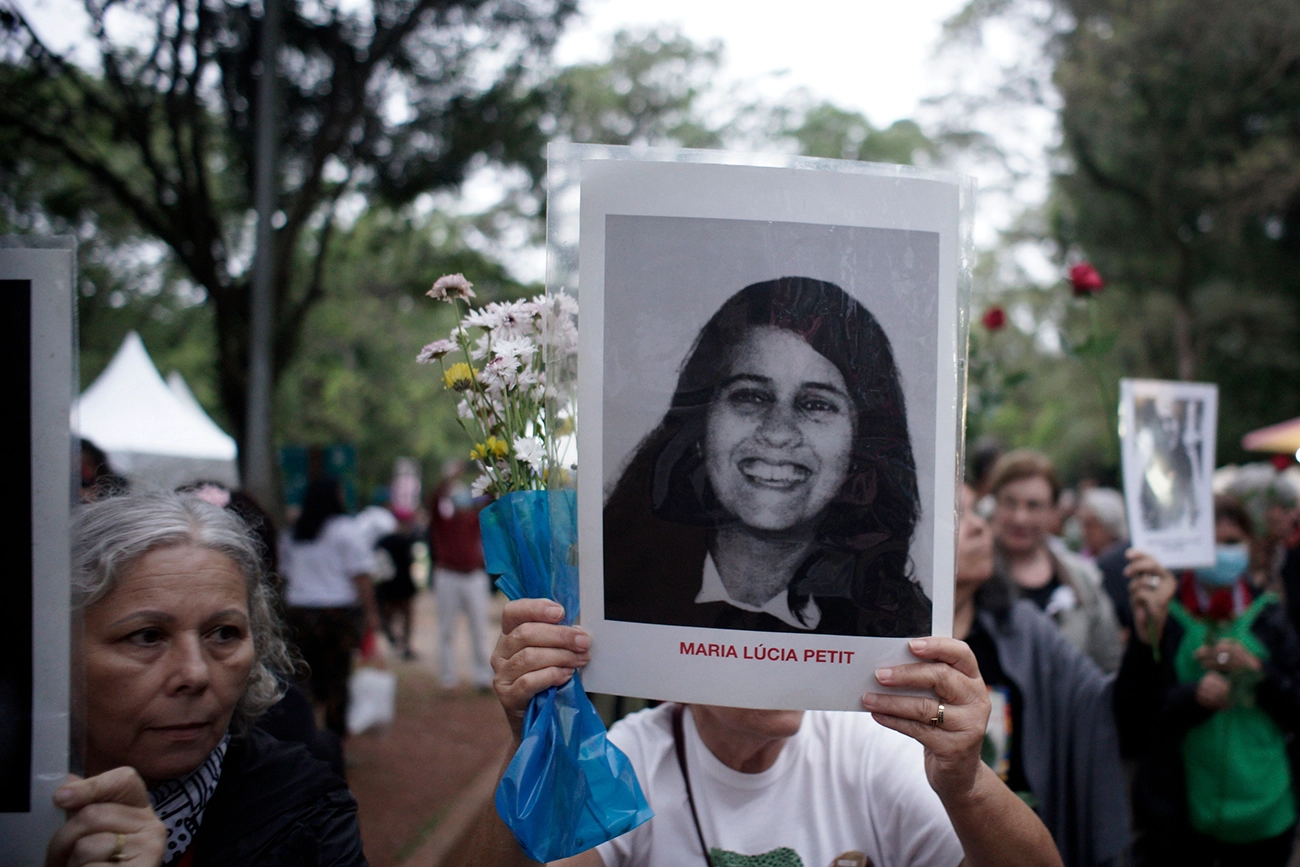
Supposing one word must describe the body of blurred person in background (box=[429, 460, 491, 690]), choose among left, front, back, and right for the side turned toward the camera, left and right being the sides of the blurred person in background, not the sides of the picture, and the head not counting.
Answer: front

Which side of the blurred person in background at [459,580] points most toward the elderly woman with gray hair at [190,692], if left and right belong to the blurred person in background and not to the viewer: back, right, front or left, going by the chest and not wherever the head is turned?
front

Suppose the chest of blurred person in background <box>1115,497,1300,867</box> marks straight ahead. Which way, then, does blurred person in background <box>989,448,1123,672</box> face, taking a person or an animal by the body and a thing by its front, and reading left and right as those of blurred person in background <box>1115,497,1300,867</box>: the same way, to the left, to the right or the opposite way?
the same way

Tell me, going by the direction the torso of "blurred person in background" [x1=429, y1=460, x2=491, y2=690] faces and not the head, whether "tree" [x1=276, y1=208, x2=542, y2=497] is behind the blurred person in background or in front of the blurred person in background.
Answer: behind

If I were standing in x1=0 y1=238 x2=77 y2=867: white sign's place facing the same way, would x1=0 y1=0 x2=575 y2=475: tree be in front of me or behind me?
behind

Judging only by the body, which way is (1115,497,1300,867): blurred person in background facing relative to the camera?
toward the camera

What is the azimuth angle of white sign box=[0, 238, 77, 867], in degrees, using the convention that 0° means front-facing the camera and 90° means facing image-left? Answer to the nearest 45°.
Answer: approximately 0°

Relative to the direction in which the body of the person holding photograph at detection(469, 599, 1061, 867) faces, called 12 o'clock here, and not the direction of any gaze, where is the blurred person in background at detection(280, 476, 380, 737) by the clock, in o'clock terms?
The blurred person in background is roughly at 5 o'clock from the person holding photograph.

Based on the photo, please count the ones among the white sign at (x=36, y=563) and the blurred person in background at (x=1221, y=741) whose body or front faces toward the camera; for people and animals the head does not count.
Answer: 2

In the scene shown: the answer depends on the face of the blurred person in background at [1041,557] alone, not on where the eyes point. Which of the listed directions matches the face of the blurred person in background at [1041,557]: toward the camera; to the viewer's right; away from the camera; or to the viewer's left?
toward the camera

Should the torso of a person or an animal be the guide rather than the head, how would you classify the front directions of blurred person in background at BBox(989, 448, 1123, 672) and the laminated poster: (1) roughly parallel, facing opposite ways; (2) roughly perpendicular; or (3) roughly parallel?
roughly parallel

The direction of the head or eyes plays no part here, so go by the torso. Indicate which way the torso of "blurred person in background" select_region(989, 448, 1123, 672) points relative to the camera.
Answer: toward the camera
